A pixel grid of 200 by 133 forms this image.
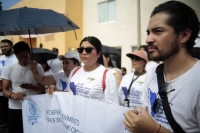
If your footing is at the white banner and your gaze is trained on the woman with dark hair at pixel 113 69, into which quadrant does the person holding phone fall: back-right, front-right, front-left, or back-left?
front-left

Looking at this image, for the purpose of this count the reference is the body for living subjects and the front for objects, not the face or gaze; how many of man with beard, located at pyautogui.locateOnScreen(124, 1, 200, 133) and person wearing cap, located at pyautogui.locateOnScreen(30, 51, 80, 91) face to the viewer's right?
0

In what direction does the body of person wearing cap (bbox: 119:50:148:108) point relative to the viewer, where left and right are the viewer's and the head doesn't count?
facing the viewer and to the left of the viewer

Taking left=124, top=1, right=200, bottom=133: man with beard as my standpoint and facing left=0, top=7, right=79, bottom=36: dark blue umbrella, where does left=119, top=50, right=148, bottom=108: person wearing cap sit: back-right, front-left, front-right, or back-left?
front-right

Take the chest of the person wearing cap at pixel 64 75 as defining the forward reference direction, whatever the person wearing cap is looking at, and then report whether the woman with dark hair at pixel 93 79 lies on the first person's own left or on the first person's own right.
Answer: on the first person's own left

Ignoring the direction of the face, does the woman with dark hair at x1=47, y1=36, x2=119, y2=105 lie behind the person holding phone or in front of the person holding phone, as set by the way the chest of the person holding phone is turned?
in front

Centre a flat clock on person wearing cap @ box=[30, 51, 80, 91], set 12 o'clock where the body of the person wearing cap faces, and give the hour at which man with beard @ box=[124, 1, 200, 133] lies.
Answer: The man with beard is roughly at 10 o'clock from the person wearing cap.

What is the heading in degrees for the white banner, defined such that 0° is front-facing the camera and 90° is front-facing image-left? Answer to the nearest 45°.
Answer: approximately 0°

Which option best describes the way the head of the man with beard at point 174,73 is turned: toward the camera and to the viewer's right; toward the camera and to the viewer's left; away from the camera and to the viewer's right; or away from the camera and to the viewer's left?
toward the camera and to the viewer's left

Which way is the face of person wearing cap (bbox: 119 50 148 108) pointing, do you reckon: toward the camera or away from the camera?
toward the camera
